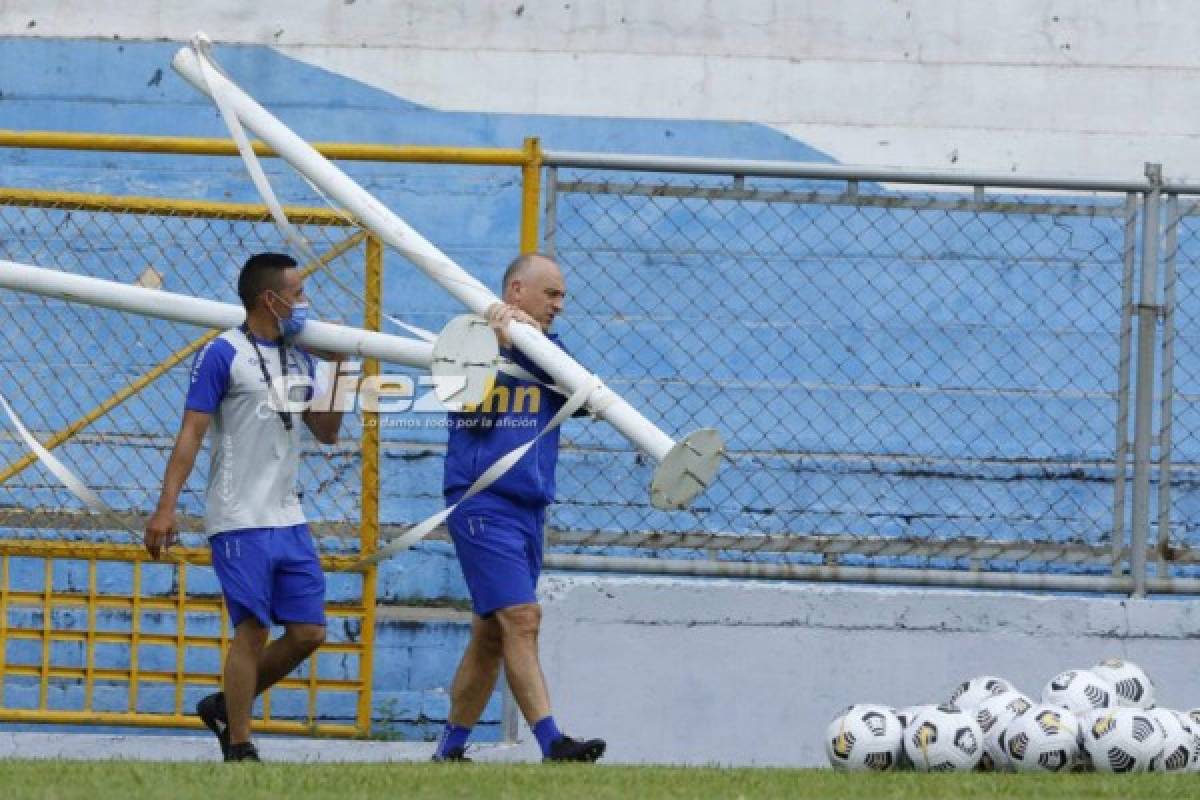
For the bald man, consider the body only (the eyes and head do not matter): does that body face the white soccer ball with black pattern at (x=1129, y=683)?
yes

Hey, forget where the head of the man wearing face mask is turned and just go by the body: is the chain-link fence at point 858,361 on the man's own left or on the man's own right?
on the man's own left

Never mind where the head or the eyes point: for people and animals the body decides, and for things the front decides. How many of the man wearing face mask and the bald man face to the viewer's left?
0

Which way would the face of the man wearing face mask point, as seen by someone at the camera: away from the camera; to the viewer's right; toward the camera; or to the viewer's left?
to the viewer's right

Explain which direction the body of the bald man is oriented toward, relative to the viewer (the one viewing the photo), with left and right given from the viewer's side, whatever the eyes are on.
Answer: facing to the right of the viewer

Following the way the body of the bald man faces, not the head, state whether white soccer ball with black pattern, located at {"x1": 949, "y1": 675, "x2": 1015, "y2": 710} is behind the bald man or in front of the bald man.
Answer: in front

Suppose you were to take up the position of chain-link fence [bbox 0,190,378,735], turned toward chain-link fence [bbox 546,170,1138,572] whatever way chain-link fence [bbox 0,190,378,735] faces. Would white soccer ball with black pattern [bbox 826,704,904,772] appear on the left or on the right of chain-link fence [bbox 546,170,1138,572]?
right
